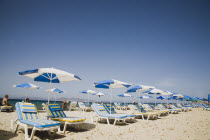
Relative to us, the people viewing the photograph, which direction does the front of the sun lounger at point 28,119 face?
facing the viewer and to the right of the viewer
